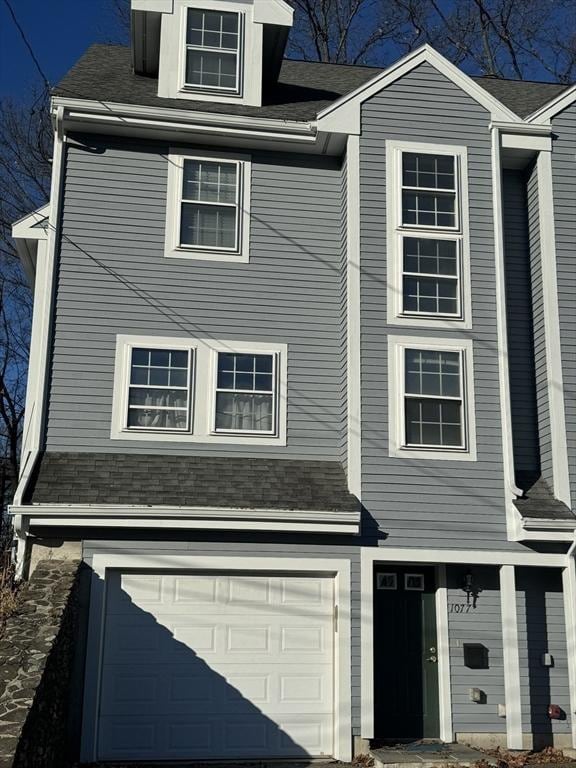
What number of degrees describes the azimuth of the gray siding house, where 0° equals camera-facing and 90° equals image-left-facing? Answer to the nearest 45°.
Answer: approximately 0°

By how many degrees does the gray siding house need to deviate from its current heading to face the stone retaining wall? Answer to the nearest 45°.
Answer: approximately 45° to its right
